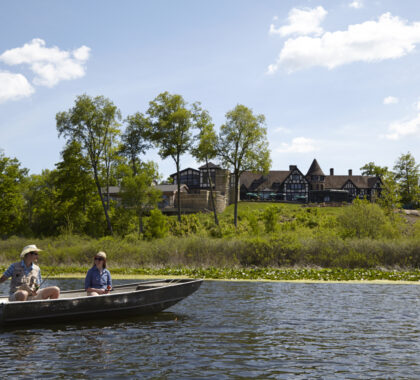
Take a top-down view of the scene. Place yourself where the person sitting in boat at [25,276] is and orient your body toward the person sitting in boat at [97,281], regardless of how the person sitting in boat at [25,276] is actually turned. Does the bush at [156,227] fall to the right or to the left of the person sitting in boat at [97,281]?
left

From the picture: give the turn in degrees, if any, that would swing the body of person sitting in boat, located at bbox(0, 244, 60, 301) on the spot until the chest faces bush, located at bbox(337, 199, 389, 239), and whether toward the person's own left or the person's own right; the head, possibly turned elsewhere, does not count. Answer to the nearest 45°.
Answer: approximately 90° to the person's own left

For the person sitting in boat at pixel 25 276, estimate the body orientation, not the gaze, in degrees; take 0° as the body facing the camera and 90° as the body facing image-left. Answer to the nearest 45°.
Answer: approximately 315°

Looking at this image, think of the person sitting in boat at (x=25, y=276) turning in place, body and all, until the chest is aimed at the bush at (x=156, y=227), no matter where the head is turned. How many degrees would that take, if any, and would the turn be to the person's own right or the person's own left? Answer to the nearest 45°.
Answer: approximately 135° to the person's own left

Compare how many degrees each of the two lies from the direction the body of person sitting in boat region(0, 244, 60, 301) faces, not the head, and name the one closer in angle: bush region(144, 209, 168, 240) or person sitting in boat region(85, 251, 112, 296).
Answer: the person sitting in boat

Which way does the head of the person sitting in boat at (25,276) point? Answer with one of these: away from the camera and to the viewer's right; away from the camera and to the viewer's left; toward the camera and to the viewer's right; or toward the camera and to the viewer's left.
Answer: toward the camera and to the viewer's right

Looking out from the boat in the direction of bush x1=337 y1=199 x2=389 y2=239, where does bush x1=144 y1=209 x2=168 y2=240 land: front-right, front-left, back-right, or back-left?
front-left

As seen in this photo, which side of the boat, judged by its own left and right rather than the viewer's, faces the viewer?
right

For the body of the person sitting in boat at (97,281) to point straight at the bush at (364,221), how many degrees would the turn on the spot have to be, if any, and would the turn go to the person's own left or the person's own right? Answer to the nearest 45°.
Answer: approximately 180°
